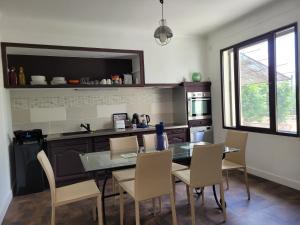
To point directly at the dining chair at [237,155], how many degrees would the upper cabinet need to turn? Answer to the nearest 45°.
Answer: approximately 45° to its left

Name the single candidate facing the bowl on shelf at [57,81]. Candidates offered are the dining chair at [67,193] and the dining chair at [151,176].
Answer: the dining chair at [151,176]

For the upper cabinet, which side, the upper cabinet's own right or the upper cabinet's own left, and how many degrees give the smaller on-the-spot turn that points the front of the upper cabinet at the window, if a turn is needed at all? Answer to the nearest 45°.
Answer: approximately 45° to the upper cabinet's own left

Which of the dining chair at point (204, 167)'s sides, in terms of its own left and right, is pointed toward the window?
right

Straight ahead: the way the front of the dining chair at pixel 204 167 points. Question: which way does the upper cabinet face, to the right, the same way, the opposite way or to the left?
the opposite way

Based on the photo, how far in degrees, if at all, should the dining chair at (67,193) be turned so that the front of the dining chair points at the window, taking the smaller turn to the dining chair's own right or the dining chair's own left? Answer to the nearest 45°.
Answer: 0° — it already faces it

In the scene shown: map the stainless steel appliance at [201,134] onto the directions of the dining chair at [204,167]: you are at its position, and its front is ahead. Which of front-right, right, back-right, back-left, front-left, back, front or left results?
front-right

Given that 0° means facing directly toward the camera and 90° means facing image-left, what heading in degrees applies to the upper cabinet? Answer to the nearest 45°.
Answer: approximately 0°

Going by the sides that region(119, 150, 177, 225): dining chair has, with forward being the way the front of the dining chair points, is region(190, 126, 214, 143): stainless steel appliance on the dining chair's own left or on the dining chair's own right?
on the dining chair's own right
